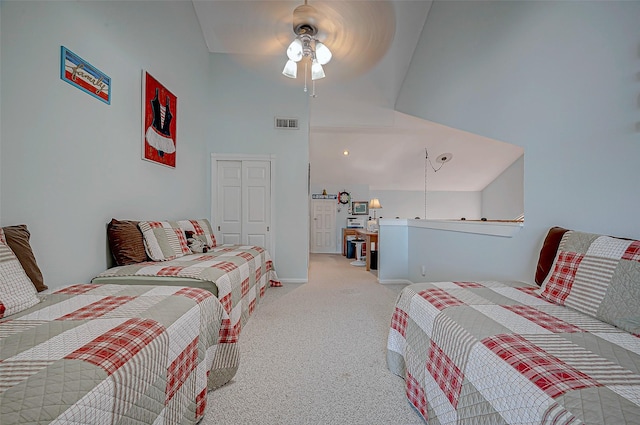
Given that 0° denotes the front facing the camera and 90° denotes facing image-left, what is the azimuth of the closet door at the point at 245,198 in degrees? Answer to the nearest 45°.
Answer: approximately 0°

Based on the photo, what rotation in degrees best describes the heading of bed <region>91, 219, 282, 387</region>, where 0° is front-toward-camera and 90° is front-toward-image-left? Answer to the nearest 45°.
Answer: approximately 315°

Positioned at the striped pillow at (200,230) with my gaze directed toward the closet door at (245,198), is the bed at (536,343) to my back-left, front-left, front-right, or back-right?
back-right

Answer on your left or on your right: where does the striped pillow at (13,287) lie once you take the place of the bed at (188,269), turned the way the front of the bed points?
on your right

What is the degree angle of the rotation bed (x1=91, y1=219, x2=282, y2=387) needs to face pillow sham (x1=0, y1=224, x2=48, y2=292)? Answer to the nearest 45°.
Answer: approximately 90° to its right

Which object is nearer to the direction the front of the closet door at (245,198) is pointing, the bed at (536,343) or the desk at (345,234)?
the bed

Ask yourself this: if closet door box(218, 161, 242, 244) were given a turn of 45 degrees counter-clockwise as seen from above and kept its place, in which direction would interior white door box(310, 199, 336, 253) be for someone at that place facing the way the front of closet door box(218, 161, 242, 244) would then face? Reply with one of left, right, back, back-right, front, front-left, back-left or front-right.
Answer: left

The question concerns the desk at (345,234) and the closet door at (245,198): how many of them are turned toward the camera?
2

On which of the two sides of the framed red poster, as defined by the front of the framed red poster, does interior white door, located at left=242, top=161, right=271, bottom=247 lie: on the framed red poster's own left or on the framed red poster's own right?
on the framed red poster's own left

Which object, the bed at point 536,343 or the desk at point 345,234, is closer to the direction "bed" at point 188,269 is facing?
the bed

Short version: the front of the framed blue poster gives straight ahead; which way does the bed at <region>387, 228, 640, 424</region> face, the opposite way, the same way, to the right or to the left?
the opposite way
